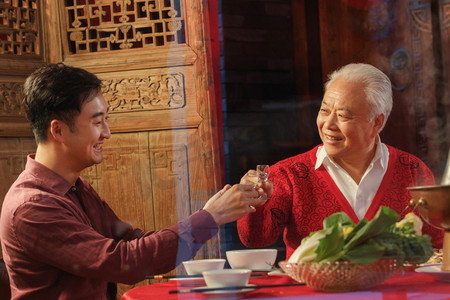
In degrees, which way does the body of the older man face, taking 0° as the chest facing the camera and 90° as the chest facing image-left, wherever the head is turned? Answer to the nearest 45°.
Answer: approximately 0°

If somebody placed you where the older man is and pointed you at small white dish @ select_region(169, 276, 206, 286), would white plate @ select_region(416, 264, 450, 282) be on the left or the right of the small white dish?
left

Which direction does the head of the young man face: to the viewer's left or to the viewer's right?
to the viewer's right

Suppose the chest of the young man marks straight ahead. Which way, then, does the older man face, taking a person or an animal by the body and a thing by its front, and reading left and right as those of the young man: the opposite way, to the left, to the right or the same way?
to the right

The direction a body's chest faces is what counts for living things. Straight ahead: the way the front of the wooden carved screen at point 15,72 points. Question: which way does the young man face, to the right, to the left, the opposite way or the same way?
to the left

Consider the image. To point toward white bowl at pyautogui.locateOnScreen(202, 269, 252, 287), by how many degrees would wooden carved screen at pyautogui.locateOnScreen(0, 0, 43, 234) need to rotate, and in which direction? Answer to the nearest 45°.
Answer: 0° — it already faces it

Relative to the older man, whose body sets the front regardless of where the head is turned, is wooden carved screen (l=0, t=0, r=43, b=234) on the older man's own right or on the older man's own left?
on the older man's own right

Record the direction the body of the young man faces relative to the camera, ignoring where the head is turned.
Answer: to the viewer's right

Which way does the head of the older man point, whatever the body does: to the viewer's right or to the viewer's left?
to the viewer's left

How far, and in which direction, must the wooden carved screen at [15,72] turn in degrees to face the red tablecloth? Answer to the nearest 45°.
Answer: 0° — it already faces it
